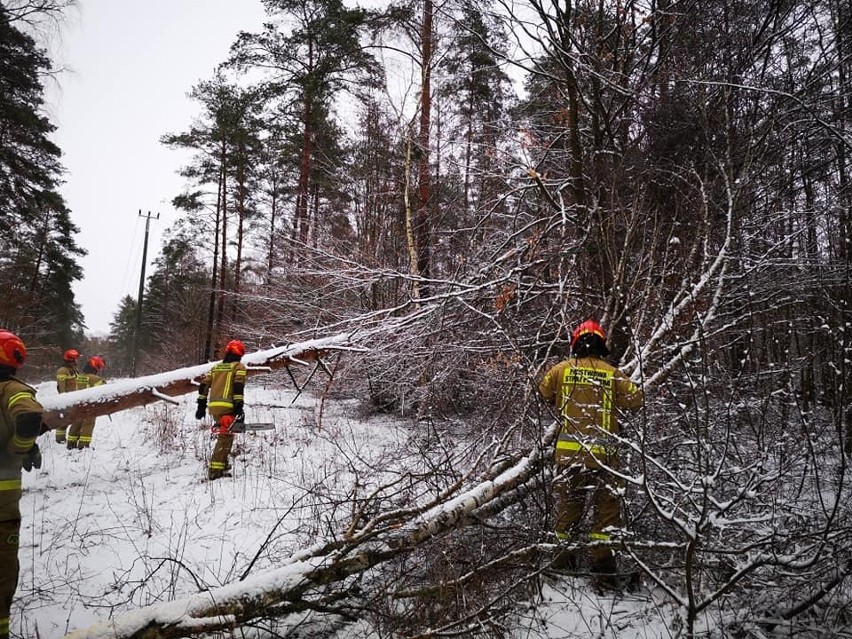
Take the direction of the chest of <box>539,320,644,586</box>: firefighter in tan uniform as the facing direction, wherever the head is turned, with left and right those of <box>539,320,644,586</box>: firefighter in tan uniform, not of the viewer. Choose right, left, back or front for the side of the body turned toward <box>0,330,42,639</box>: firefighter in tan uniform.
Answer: left

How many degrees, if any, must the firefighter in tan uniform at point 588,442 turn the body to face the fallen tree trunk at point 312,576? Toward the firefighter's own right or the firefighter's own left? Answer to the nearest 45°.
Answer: approximately 135° to the firefighter's own left

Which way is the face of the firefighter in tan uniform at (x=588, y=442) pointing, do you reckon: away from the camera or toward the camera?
away from the camera

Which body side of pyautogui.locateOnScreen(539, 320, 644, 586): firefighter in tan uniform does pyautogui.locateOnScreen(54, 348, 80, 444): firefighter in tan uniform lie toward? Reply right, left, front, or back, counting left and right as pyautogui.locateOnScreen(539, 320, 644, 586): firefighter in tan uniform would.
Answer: left

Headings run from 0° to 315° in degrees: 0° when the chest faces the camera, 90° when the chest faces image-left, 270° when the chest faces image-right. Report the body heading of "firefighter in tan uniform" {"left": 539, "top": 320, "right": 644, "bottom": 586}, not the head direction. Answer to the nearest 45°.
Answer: approximately 180°

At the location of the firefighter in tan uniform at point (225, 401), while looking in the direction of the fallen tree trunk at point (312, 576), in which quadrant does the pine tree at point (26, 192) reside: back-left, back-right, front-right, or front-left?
back-right
